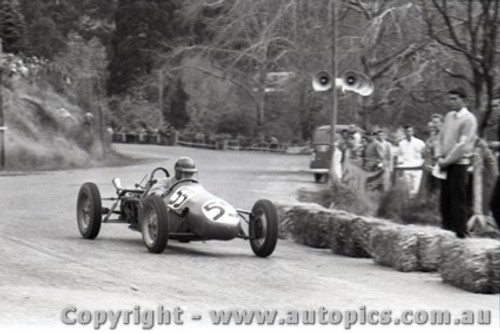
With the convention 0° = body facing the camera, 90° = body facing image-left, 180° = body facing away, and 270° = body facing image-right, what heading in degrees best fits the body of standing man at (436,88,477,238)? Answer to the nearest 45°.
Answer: approximately 45°

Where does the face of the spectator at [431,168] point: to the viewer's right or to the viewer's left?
to the viewer's left

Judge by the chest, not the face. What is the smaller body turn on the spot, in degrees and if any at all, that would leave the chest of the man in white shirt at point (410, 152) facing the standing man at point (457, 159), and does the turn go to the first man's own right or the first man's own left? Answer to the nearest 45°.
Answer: approximately 45° to the first man's own left

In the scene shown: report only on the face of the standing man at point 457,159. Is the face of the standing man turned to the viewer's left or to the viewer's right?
to the viewer's left

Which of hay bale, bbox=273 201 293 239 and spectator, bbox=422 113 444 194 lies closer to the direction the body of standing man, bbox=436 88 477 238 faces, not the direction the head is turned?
the hay bale

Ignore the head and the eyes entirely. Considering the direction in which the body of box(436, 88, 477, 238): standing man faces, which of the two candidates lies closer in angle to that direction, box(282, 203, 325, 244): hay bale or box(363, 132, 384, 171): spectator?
the hay bale

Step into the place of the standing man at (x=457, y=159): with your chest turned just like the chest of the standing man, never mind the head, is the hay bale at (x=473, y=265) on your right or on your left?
on your left

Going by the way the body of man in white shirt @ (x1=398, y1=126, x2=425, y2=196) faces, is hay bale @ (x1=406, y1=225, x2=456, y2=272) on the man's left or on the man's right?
on the man's left

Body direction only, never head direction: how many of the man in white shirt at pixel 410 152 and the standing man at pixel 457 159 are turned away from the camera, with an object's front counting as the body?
0

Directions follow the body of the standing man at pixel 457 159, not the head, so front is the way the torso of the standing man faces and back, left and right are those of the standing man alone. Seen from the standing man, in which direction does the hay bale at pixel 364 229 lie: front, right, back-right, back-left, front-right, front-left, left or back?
front-right

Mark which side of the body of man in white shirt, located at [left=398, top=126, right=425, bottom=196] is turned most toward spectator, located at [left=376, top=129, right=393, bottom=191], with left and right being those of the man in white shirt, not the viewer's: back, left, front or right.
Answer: right

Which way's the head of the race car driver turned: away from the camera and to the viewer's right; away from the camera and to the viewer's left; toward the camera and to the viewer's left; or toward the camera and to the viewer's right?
toward the camera and to the viewer's right
